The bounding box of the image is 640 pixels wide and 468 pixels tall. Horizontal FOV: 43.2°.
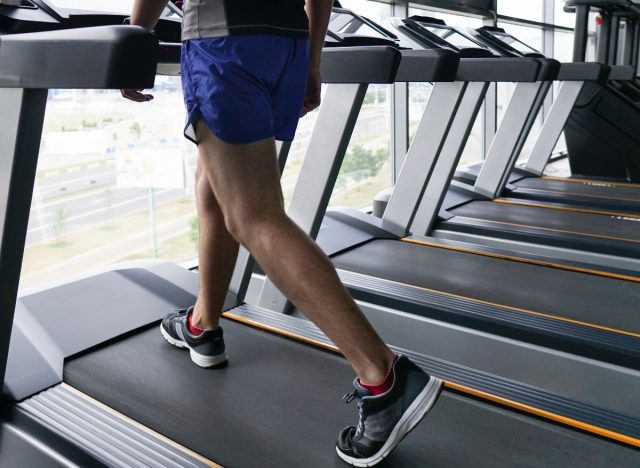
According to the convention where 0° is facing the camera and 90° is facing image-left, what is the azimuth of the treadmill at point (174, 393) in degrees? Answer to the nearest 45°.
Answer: approximately 135°

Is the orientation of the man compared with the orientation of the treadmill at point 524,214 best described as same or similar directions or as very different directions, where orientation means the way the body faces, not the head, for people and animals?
same or similar directions

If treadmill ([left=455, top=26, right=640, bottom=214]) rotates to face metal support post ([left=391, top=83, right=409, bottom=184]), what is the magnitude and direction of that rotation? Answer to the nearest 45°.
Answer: approximately 45° to its left

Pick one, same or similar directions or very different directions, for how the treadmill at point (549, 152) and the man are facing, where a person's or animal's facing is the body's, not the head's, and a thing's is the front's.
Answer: same or similar directions

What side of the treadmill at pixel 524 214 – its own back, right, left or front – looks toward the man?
left

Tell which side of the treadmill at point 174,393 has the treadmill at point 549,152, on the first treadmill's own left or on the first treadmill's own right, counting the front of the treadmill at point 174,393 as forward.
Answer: on the first treadmill's own right

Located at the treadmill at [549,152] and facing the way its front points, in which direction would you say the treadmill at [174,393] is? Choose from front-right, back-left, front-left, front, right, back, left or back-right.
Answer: left

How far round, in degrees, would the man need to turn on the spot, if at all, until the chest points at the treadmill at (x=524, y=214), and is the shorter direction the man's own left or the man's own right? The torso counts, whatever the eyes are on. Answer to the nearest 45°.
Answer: approximately 90° to the man's own right

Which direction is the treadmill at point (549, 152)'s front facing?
to the viewer's left

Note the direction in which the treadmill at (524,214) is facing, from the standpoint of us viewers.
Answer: facing to the left of the viewer

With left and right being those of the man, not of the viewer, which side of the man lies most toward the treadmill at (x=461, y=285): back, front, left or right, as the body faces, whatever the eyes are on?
right

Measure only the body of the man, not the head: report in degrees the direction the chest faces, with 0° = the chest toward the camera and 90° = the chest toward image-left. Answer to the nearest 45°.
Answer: approximately 135°
